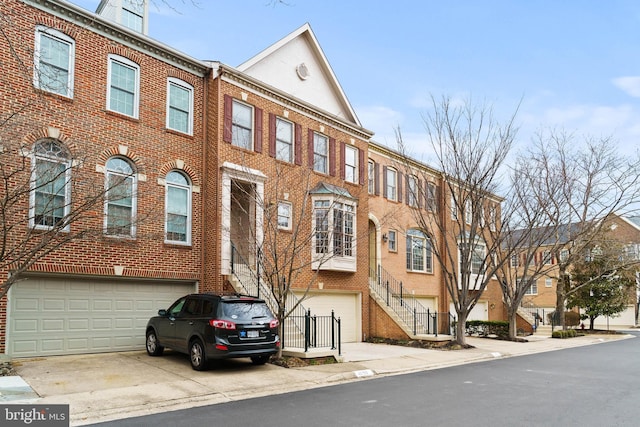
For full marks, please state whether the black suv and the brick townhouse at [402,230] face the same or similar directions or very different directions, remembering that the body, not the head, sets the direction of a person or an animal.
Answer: very different directions

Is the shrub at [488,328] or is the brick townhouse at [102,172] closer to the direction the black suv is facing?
the brick townhouse

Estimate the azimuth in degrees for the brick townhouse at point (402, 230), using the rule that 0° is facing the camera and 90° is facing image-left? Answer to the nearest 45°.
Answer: approximately 315°

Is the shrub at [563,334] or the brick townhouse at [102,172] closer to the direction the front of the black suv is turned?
the brick townhouse

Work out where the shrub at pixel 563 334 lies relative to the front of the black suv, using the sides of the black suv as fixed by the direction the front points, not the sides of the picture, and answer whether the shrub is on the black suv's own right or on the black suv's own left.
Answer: on the black suv's own right

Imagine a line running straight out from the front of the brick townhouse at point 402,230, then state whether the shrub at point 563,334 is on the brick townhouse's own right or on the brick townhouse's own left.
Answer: on the brick townhouse's own left

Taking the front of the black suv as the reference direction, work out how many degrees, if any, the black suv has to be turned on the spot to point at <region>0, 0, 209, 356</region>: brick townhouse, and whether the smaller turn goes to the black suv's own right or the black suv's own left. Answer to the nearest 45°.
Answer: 0° — it already faces it

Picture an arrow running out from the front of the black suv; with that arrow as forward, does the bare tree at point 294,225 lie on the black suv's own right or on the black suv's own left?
on the black suv's own right

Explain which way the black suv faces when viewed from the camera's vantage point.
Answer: facing away from the viewer and to the left of the viewer
